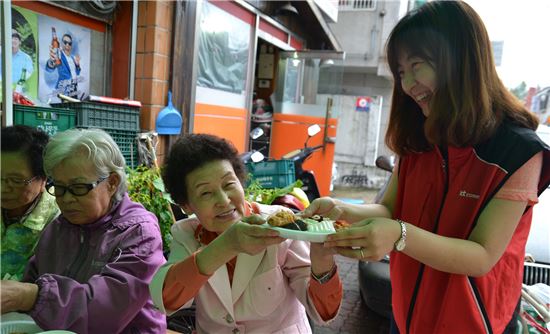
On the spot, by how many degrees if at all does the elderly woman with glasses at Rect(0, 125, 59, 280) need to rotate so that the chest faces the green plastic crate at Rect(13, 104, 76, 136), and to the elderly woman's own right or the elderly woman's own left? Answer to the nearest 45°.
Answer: approximately 135° to the elderly woman's own right

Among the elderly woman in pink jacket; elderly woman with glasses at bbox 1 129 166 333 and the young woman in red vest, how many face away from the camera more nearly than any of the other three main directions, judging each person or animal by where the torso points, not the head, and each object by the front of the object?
0

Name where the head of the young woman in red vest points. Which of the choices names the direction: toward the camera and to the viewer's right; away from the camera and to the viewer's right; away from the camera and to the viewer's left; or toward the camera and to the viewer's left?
toward the camera and to the viewer's left

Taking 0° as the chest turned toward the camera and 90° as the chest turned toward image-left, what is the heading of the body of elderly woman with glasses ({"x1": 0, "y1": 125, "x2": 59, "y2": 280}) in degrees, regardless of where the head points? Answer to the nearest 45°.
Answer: approximately 45°

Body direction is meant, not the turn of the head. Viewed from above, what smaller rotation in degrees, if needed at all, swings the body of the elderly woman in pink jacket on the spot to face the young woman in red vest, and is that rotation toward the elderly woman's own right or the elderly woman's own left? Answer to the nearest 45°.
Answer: approximately 45° to the elderly woman's own left

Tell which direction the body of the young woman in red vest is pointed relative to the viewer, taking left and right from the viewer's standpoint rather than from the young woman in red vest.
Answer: facing the viewer and to the left of the viewer

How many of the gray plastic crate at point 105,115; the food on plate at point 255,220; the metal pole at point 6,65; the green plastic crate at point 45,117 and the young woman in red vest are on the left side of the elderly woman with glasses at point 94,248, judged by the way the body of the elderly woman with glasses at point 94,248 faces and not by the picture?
2

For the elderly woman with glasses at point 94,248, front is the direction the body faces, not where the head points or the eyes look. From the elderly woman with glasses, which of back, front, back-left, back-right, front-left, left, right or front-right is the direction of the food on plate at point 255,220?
left

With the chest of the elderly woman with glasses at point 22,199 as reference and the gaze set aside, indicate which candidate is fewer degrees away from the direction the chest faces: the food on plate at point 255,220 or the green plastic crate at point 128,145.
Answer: the food on plate

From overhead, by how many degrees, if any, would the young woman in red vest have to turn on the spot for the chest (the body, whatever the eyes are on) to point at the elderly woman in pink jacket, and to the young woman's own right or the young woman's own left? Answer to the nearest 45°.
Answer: approximately 45° to the young woman's own right

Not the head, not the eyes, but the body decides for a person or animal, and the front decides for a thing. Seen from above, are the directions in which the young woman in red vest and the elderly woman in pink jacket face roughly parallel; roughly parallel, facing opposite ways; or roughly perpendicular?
roughly perpendicular

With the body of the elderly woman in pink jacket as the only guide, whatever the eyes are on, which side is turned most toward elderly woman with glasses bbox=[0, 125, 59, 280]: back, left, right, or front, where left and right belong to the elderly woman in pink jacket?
right

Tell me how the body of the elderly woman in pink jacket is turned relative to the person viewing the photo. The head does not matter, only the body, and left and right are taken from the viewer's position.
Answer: facing the viewer

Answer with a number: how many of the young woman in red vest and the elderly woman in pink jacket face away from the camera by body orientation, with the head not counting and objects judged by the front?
0
